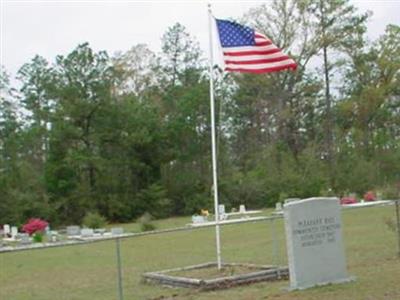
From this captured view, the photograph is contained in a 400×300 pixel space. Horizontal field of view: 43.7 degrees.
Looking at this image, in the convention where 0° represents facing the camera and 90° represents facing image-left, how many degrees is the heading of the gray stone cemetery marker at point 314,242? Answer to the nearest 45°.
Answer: approximately 315°

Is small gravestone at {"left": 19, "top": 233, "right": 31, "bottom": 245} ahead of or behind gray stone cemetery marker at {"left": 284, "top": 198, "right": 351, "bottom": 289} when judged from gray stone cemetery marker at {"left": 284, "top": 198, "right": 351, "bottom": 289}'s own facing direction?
behind
